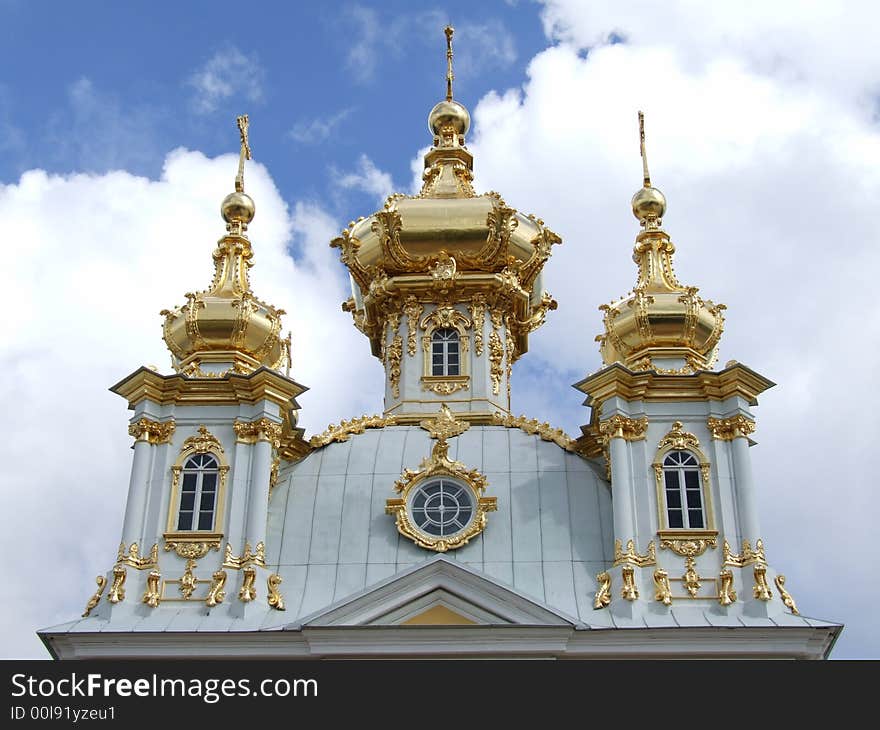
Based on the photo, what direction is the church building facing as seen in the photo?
toward the camera
